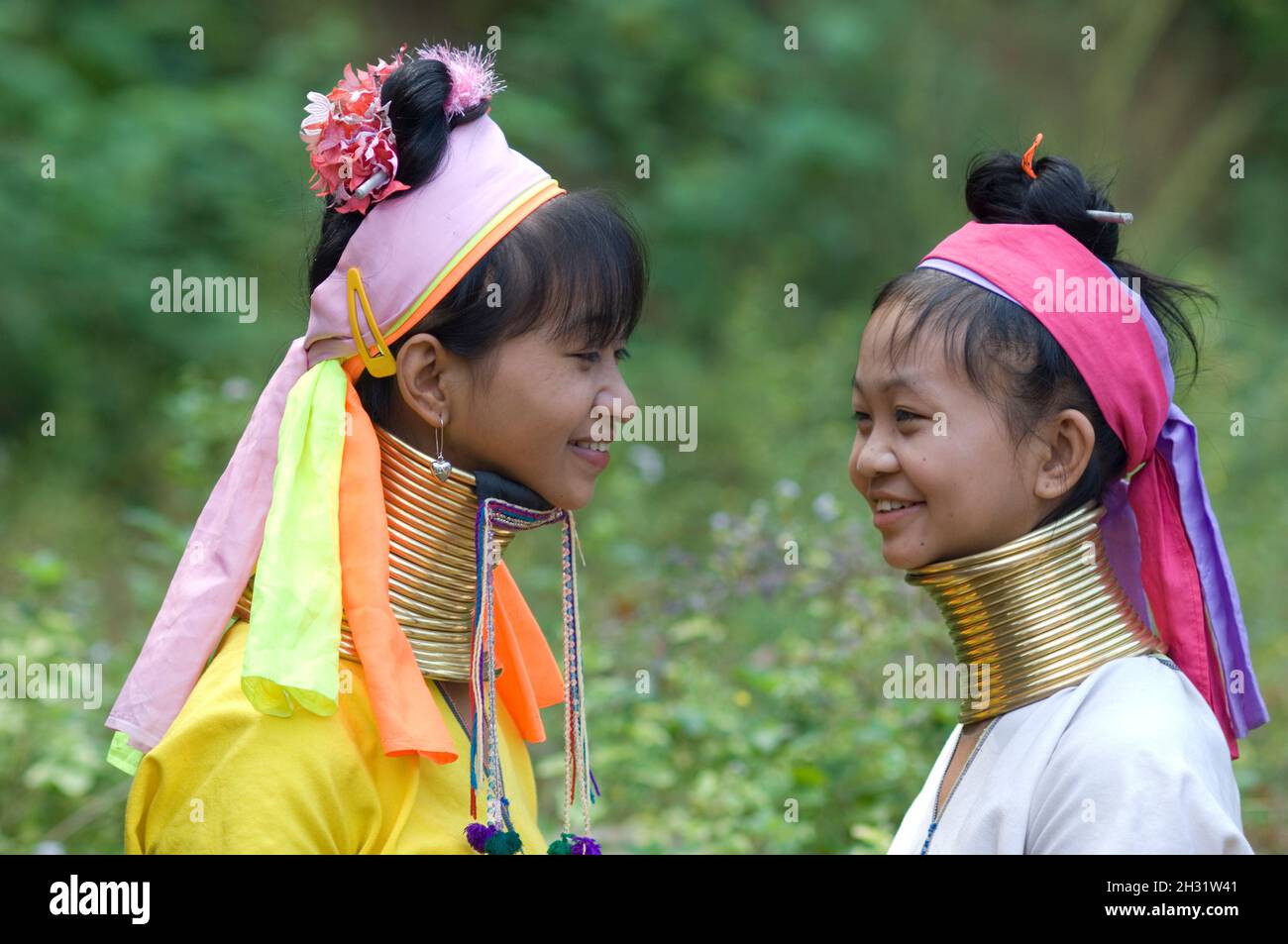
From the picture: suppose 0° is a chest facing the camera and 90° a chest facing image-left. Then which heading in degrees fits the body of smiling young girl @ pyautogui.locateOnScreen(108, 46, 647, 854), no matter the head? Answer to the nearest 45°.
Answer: approximately 270°

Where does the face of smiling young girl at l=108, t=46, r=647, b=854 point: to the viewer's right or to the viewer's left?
to the viewer's right
